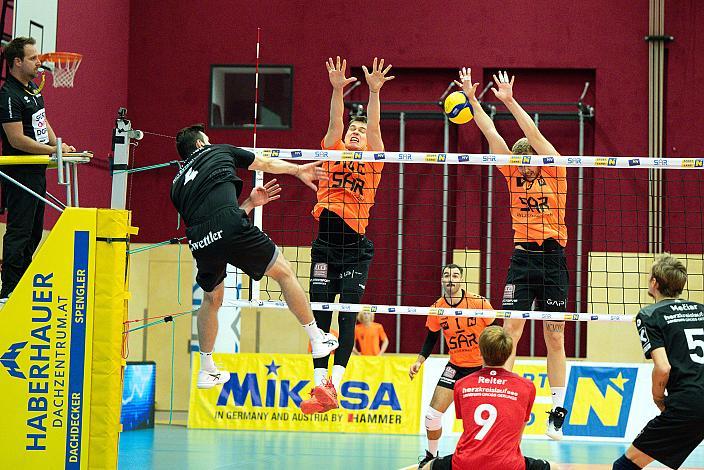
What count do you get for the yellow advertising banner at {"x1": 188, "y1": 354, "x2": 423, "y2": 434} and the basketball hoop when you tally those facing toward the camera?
1

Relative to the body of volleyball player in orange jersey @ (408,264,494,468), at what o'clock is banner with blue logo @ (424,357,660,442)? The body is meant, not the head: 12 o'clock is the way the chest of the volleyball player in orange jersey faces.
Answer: The banner with blue logo is roughly at 7 o'clock from the volleyball player in orange jersey.

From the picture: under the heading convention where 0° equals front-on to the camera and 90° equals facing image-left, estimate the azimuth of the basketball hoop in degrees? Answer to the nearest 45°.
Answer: approximately 270°

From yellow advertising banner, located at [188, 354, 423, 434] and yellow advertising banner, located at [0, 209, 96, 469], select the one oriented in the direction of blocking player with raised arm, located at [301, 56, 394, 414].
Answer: yellow advertising banner, located at [188, 354, 423, 434]

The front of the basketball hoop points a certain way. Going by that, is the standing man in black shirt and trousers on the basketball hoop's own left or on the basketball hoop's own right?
on the basketball hoop's own right

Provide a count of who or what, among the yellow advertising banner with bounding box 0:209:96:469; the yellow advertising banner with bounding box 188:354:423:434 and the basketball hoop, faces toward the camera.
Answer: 2

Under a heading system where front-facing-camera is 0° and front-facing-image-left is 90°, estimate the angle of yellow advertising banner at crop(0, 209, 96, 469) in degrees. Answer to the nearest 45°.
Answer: approximately 0°

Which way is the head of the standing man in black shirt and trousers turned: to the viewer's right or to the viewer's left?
to the viewer's right
